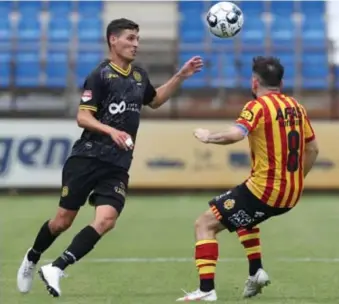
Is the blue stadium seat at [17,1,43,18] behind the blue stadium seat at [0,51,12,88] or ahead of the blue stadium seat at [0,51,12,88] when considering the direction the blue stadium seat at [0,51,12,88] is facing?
behind

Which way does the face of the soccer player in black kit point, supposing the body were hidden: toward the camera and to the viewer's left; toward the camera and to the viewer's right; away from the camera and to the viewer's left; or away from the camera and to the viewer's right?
toward the camera and to the viewer's right

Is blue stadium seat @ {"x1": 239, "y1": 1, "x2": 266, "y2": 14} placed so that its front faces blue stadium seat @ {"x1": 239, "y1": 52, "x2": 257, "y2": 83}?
yes

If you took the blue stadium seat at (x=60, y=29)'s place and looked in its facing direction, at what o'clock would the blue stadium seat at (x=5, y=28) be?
the blue stadium seat at (x=5, y=28) is roughly at 3 o'clock from the blue stadium seat at (x=60, y=29).

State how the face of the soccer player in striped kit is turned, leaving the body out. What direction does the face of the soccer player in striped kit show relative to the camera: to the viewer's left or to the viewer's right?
to the viewer's left

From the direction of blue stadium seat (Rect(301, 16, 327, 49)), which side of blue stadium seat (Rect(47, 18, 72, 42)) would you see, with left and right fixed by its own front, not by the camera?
left

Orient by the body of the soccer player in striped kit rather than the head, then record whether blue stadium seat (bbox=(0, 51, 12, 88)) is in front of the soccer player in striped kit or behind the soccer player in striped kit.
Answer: in front

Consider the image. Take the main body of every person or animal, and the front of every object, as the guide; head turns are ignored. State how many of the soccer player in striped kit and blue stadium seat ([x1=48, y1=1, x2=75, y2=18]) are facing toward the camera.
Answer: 1

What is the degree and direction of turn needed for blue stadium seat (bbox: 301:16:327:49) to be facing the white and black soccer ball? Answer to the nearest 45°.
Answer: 0° — it already faces it

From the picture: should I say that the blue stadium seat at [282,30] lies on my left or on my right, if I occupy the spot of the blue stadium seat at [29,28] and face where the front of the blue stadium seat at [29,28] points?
on my left

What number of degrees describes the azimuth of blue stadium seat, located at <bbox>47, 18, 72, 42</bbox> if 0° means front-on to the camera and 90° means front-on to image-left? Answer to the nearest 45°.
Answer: approximately 0°
